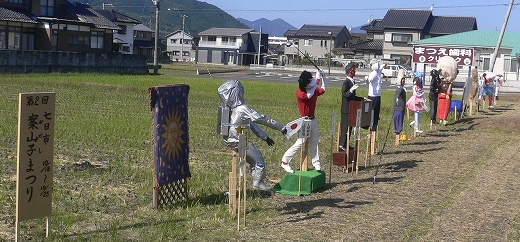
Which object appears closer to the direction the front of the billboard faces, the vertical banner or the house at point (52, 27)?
the vertical banner

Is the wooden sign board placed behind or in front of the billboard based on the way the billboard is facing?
in front

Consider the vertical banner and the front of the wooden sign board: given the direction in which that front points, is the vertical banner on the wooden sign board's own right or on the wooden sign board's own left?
on the wooden sign board's own left

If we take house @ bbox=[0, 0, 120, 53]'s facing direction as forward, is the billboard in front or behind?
in front

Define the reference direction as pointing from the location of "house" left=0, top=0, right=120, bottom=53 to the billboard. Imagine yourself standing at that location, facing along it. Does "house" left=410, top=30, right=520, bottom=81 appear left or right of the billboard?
left

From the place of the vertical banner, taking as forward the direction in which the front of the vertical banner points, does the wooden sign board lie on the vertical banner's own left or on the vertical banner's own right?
on the vertical banner's own right

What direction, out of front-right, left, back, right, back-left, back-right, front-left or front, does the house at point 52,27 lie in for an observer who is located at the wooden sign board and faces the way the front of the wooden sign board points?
back-left

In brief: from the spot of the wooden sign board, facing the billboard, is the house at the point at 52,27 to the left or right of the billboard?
left

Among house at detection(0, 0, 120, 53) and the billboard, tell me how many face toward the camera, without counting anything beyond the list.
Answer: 2

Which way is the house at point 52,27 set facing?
toward the camera

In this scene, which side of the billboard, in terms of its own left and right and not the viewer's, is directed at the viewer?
front
